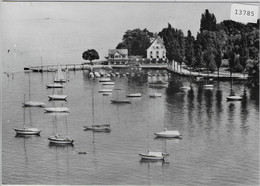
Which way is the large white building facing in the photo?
toward the camera

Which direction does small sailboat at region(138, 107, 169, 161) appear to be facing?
to the viewer's left

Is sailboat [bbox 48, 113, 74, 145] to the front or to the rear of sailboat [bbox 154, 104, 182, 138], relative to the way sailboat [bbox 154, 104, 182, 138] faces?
to the front

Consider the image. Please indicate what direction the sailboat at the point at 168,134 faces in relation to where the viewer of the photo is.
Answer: facing to the left of the viewer

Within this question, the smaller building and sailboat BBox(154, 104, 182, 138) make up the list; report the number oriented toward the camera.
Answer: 1

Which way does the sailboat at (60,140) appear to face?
to the viewer's left

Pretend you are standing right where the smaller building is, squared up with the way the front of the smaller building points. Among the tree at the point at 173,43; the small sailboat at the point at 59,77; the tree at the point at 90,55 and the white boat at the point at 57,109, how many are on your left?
1

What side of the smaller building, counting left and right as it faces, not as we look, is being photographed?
front

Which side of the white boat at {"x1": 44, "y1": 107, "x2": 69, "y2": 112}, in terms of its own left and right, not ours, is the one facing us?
left

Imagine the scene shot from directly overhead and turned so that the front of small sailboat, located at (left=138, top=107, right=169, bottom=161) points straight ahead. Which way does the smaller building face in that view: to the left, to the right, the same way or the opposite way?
to the left
